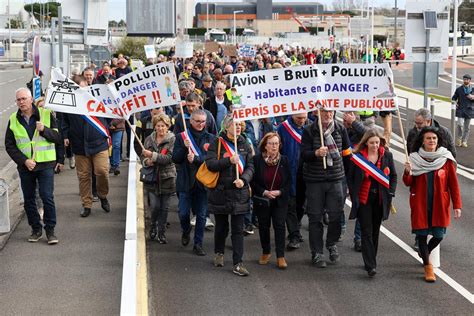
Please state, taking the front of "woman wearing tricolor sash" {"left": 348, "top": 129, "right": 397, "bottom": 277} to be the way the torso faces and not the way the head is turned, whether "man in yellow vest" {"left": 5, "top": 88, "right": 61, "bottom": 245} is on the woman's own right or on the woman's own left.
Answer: on the woman's own right

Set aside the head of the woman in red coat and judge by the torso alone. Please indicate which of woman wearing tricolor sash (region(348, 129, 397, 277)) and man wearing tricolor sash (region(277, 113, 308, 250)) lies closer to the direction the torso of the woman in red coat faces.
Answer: the woman wearing tricolor sash

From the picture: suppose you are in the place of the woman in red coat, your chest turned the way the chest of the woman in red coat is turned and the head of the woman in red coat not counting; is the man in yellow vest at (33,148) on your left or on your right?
on your right

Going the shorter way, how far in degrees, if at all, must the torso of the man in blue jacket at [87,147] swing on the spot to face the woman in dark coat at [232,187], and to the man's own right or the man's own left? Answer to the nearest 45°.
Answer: approximately 45° to the man's own left

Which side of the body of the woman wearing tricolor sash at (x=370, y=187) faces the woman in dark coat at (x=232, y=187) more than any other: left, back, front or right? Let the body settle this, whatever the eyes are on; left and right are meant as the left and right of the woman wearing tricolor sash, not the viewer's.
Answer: right

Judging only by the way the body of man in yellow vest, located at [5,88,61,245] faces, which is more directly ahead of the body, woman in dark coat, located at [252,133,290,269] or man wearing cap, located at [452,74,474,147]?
the woman in dark coat
